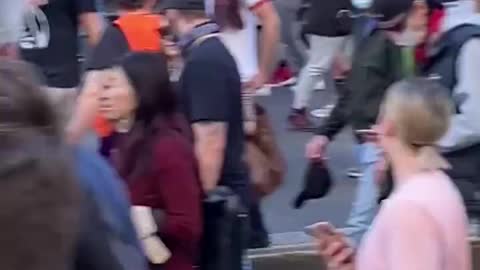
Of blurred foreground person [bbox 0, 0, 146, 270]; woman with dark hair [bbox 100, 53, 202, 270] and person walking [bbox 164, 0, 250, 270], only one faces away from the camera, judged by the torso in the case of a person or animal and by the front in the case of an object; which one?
the blurred foreground person

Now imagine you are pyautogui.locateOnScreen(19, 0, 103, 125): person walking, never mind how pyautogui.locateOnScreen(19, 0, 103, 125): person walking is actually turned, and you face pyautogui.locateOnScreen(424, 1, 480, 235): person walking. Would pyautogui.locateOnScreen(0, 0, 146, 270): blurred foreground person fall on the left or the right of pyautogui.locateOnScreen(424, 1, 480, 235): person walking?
right

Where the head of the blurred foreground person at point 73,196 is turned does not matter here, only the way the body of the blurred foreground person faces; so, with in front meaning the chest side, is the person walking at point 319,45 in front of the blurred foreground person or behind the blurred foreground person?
in front

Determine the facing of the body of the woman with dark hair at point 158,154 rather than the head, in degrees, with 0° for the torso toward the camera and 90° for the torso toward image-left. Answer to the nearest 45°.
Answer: approximately 90°

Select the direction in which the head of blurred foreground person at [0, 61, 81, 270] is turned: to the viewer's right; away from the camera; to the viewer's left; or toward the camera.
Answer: away from the camera

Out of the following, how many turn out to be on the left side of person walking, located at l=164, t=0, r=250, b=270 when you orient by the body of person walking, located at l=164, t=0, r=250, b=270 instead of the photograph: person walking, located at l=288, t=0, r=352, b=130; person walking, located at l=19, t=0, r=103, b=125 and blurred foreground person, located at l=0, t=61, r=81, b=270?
1

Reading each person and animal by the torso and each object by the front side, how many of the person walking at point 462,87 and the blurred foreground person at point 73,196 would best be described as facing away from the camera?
1
